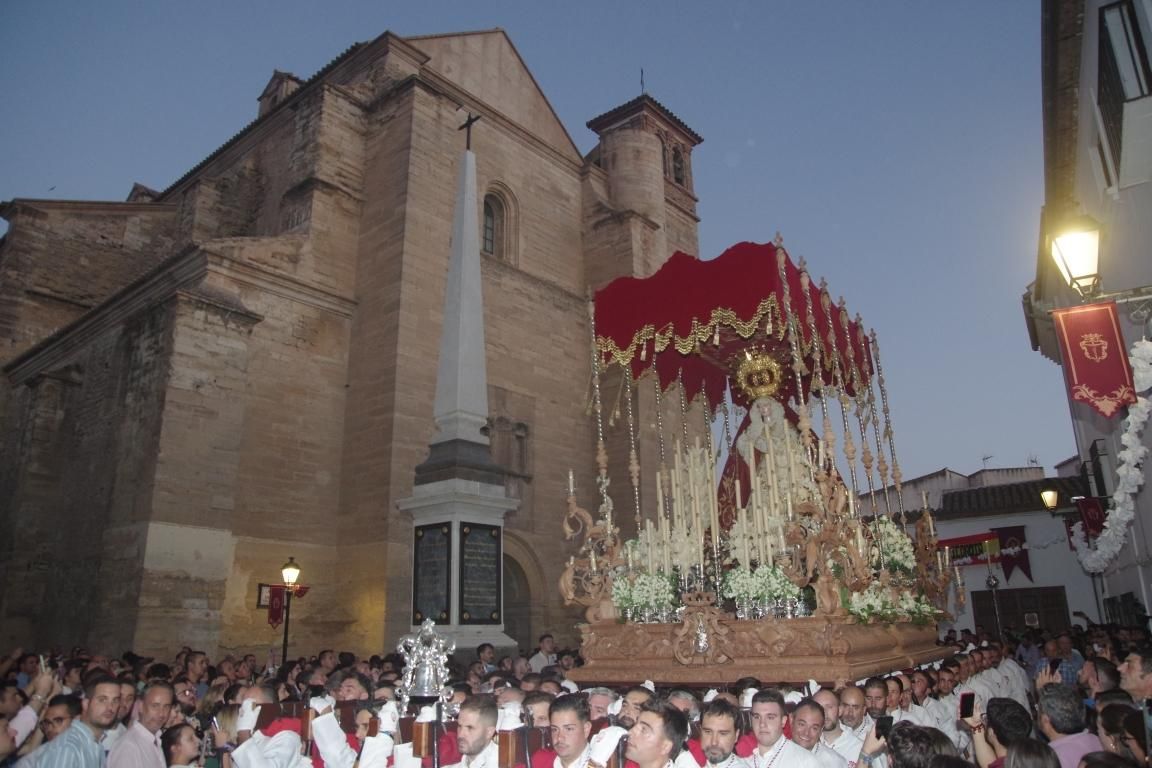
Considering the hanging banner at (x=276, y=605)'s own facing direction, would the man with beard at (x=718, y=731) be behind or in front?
in front

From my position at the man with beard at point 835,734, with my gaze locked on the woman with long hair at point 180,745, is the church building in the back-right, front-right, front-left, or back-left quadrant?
front-right

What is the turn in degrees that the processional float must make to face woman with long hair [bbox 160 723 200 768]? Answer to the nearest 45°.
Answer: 0° — it already faces them

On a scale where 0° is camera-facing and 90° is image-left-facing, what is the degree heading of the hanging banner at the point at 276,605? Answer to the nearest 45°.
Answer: approximately 0°

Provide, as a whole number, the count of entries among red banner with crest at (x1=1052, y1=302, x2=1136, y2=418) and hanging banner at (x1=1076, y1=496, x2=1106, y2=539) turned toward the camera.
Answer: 2

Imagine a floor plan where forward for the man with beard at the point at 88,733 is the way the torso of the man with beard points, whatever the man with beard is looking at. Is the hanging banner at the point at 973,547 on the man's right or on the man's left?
on the man's left

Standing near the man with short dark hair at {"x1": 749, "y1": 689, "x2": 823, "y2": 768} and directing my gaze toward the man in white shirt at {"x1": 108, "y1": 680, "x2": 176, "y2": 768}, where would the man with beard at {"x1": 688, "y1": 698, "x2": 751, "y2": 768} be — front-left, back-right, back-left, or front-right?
front-left

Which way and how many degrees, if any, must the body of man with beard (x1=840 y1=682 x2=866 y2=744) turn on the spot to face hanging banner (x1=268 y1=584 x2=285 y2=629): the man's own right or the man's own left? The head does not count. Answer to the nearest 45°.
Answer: approximately 90° to the man's own right

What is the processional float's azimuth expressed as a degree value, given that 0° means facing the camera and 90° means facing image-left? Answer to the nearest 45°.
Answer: approximately 45°

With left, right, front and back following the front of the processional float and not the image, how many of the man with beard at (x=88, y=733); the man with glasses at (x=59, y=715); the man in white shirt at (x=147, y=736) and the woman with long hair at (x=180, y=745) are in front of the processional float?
4
